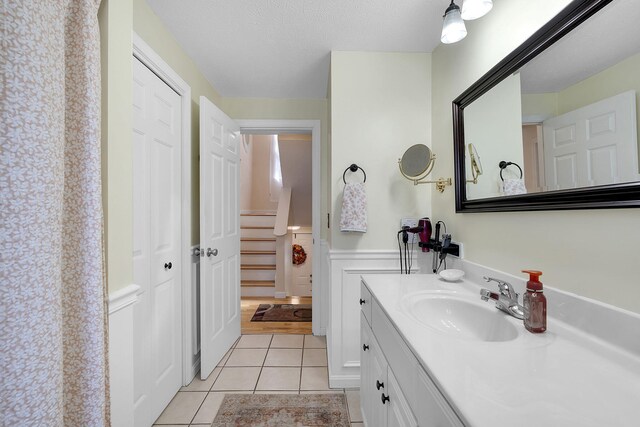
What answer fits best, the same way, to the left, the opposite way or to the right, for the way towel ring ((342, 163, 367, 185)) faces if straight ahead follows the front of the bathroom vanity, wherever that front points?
to the left

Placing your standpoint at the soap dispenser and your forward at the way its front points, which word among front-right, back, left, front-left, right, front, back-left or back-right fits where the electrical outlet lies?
front-right

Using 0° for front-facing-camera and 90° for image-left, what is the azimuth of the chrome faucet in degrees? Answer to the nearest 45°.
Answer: approximately 45°

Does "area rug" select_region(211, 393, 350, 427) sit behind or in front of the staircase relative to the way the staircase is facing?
in front

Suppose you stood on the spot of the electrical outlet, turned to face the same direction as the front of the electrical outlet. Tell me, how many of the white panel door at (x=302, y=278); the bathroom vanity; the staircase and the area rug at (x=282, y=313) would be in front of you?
1

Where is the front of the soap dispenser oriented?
to the viewer's left

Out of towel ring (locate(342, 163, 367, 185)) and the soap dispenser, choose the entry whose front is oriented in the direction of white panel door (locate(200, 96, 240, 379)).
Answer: the soap dispenser

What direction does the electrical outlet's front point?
toward the camera

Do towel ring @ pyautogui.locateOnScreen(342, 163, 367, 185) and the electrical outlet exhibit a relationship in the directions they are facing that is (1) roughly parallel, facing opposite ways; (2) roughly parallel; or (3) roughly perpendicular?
roughly parallel

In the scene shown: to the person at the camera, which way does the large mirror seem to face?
facing the viewer and to the left of the viewer

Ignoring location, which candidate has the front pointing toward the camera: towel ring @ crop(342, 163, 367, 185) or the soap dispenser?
the towel ring

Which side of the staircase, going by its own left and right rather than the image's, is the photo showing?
front

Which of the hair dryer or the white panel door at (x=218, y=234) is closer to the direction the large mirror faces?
the white panel door

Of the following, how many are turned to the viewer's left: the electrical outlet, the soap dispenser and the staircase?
1

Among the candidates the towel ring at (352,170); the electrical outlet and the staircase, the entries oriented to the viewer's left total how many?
0

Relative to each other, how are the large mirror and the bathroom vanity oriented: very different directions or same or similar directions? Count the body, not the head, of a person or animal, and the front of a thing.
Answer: same or similar directions

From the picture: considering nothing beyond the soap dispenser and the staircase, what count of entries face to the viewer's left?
1
